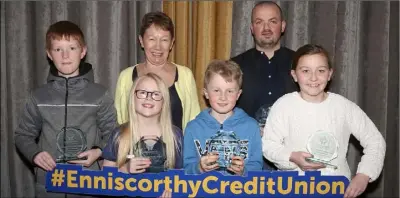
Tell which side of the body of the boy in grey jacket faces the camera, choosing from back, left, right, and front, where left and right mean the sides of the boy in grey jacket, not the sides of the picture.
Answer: front

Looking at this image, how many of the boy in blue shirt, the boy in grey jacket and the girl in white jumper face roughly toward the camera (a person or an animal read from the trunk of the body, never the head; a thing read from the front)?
3

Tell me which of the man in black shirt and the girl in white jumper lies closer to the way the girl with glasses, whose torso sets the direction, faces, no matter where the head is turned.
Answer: the girl in white jumper

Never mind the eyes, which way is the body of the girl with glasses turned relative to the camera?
toward the camera

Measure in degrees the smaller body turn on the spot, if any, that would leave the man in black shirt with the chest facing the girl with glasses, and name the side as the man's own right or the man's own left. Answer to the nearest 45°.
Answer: approximately 45° to the man's own right

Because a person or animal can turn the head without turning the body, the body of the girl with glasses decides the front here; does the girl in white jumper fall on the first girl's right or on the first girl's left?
on the first girl's left

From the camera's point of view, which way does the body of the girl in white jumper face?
toward the camera

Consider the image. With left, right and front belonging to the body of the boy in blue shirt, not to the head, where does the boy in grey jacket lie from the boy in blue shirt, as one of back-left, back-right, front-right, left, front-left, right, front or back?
right
